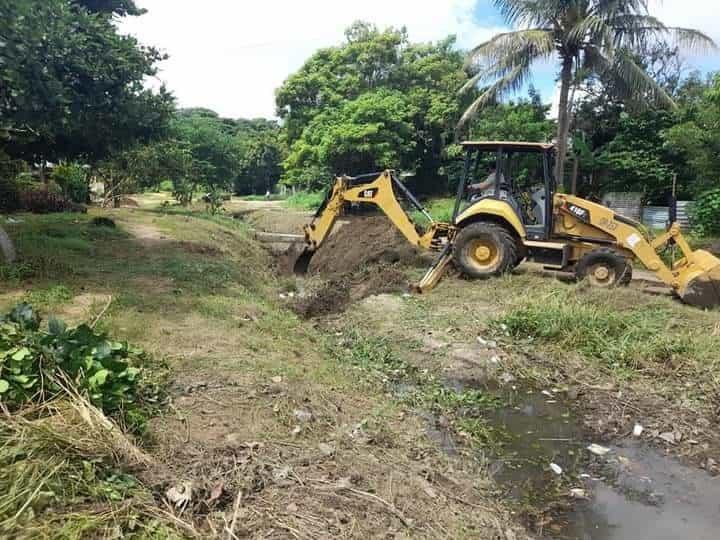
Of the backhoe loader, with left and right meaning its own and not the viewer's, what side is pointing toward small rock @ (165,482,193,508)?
right

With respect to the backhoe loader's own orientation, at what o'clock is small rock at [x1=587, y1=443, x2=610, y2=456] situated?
The small rock is roughly at 3 o'clock from the backhoe loader.

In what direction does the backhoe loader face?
to the viewer's right

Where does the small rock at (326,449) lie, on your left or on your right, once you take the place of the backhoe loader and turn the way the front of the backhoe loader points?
on your right

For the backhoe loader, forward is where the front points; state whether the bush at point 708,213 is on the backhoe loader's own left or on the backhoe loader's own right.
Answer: on the backhoe loader's own left

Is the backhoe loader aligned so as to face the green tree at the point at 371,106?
no

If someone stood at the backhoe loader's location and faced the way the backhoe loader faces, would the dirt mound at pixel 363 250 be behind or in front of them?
behind

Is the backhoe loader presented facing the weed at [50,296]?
no

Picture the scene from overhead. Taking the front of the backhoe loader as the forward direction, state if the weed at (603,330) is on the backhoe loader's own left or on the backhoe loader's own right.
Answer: on the backhoe loader's own right

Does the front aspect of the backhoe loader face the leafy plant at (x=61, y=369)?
no

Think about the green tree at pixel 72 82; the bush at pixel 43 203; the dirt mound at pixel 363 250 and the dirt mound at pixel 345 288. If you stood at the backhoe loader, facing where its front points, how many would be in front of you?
0

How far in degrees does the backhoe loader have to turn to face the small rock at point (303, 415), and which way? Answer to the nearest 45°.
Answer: approximately 90° to its right

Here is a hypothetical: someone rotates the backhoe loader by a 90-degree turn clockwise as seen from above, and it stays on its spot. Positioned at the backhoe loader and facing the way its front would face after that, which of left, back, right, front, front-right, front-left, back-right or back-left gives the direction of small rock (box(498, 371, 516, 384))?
front

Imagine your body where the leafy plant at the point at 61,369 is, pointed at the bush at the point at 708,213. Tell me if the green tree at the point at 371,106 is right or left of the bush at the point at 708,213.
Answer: left

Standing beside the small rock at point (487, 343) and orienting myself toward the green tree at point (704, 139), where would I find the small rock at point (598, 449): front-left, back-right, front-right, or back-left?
back-right

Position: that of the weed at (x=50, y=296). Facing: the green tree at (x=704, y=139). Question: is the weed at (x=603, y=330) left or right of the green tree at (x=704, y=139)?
right
